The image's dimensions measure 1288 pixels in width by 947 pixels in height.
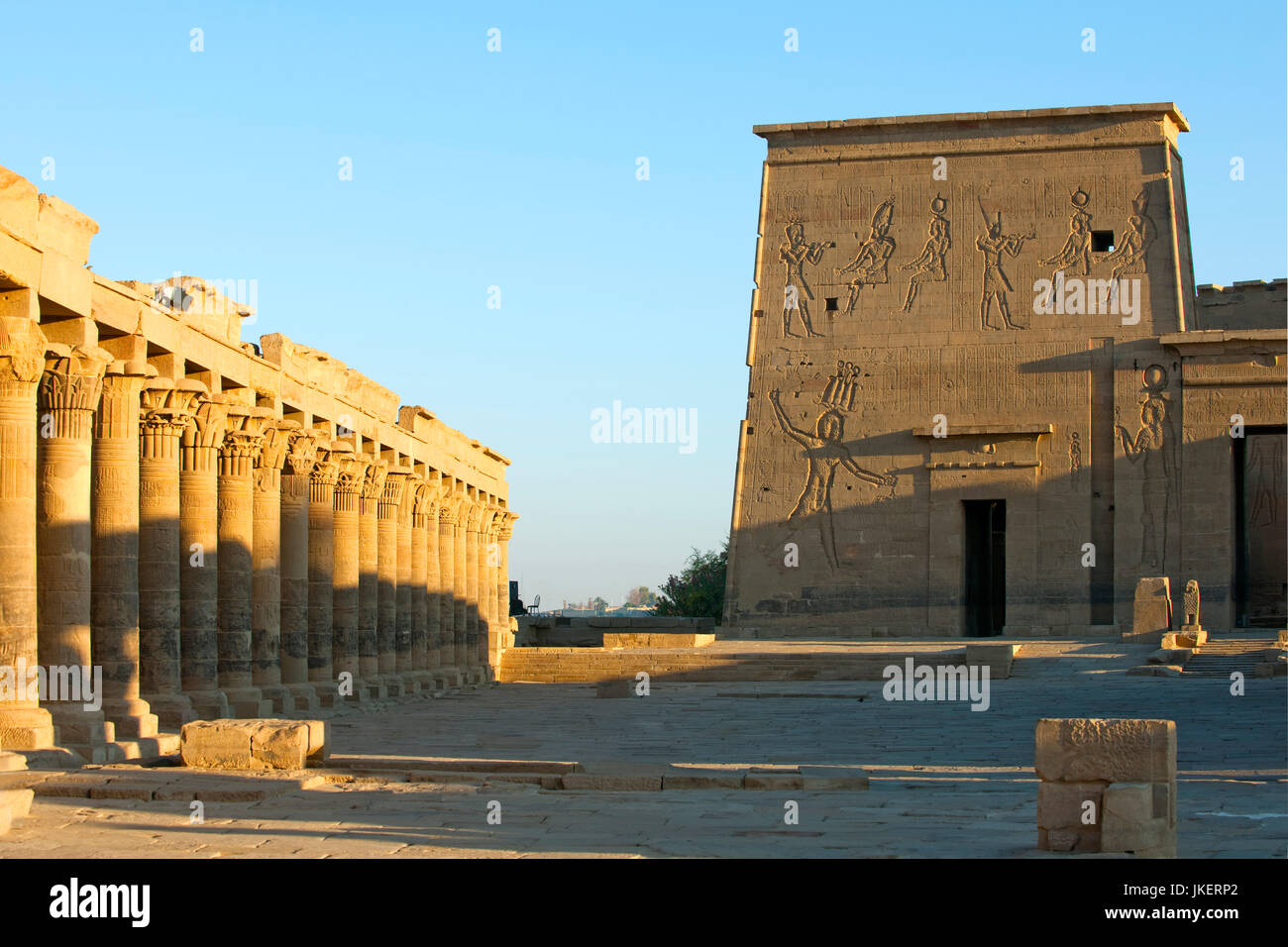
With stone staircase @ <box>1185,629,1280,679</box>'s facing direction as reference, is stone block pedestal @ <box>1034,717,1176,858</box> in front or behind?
in front

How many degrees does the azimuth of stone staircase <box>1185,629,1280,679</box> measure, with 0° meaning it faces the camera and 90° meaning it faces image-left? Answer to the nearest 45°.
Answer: approximately 0°

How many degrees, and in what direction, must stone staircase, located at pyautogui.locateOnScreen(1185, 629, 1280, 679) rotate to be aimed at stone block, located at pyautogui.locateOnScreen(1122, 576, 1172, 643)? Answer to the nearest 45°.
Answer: approximately 180°

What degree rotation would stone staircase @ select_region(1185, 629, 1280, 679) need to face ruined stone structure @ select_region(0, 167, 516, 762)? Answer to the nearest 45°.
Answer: approximately 45° to its right

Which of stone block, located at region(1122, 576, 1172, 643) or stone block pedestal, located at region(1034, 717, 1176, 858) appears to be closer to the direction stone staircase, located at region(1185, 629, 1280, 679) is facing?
the stone block pedestal

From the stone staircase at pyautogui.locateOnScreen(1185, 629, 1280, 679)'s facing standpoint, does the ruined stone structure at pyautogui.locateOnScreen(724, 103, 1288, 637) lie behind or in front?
behind

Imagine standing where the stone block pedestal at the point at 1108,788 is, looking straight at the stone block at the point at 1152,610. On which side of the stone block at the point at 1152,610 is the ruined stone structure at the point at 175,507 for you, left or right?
left

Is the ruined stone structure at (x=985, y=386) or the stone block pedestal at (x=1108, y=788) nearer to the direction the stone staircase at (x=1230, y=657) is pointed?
the stone block pedestal

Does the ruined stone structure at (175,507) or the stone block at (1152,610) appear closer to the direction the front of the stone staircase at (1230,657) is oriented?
the ruined stone structure
